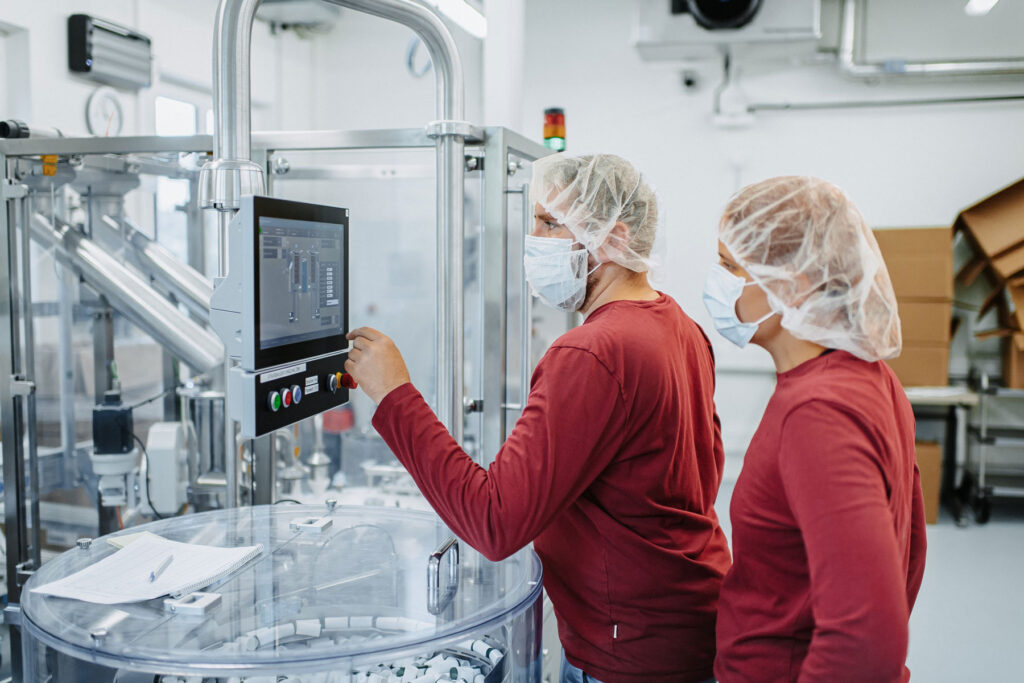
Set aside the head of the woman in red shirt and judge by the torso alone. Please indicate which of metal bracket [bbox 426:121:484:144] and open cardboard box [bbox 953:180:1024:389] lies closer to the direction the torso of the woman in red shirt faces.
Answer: the metal bracket

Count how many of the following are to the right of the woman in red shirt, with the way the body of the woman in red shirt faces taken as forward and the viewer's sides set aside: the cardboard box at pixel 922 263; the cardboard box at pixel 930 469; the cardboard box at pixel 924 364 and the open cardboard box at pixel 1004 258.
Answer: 4

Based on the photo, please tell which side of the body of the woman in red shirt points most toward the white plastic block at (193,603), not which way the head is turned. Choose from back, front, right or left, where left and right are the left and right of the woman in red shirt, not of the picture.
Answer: front

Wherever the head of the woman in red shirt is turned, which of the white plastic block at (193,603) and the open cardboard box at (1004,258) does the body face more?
the white plastic block

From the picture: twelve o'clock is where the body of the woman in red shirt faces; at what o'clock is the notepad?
The notepad is roughly at 12 o'clock from the woman in red shirt.

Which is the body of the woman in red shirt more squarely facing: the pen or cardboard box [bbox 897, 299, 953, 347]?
the pen

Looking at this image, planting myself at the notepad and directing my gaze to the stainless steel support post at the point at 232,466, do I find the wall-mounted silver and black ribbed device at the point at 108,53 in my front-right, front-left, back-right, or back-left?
front-left

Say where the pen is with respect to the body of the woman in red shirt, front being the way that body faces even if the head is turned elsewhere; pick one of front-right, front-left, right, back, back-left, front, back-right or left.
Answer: front

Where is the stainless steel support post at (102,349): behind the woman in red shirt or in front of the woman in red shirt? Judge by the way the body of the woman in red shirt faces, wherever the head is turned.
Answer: in front

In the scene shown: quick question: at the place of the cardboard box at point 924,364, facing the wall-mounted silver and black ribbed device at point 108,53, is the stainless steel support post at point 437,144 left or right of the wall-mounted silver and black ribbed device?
left

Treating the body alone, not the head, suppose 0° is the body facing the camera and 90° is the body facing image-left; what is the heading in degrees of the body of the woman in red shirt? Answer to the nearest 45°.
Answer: approximately 90°

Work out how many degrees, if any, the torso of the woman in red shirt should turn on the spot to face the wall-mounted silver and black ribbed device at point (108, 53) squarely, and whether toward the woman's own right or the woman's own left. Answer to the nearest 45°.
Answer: approximately 45° to the woman's own right

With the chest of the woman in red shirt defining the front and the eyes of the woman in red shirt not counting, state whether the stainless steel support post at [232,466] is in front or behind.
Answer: in front

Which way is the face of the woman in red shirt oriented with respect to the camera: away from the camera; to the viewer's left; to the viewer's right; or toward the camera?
to the viewer's left
